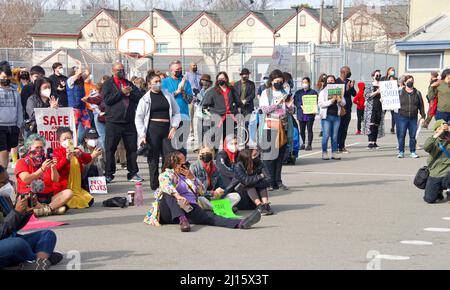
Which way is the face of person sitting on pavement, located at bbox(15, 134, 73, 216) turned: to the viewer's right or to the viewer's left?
to the viewer's right

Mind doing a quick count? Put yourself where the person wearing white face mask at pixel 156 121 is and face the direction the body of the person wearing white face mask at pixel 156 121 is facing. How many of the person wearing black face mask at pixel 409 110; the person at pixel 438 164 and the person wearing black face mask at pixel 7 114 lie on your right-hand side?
1

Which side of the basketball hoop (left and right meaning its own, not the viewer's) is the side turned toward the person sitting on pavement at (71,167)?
front

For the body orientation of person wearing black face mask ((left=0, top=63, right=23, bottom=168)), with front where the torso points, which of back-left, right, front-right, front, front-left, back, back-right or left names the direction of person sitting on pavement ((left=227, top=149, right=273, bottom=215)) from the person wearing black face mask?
front-left

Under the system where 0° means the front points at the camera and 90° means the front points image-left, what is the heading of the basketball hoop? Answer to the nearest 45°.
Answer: approximately 0°

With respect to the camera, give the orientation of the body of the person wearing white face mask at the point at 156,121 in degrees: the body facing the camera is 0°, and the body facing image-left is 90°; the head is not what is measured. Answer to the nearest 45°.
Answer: approximately 0°

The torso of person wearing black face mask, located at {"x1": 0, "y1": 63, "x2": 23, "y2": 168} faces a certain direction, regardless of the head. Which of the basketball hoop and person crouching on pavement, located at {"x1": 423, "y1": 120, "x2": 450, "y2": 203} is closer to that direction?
the person crouching on pavement

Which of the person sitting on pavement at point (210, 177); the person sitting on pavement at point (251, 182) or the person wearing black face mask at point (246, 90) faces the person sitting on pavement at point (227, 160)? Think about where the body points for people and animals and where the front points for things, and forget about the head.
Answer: the person wearing black face mask
